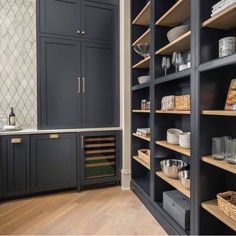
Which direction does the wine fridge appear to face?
toward the camera

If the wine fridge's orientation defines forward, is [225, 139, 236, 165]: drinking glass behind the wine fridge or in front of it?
in front

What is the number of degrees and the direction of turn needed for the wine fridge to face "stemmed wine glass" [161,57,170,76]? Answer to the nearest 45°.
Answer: approximately 45° to its left

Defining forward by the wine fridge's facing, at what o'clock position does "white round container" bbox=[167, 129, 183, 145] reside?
The white round container is roughly at 11 o'clock from the wine fridge.

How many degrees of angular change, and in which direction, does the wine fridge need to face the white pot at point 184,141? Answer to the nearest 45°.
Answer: approximately 45° to its left

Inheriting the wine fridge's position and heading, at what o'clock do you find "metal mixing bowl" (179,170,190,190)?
The metal mixing bowl is roughly at 11 o'clock from the wine fridge.

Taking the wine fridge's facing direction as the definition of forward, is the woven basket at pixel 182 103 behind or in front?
in front

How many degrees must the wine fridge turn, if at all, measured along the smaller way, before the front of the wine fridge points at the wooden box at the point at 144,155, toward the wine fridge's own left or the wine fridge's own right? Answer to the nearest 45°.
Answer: approximately 45° to the wine fridge's own left

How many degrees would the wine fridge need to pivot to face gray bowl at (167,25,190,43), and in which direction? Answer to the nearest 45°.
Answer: approximately 45° to its left
